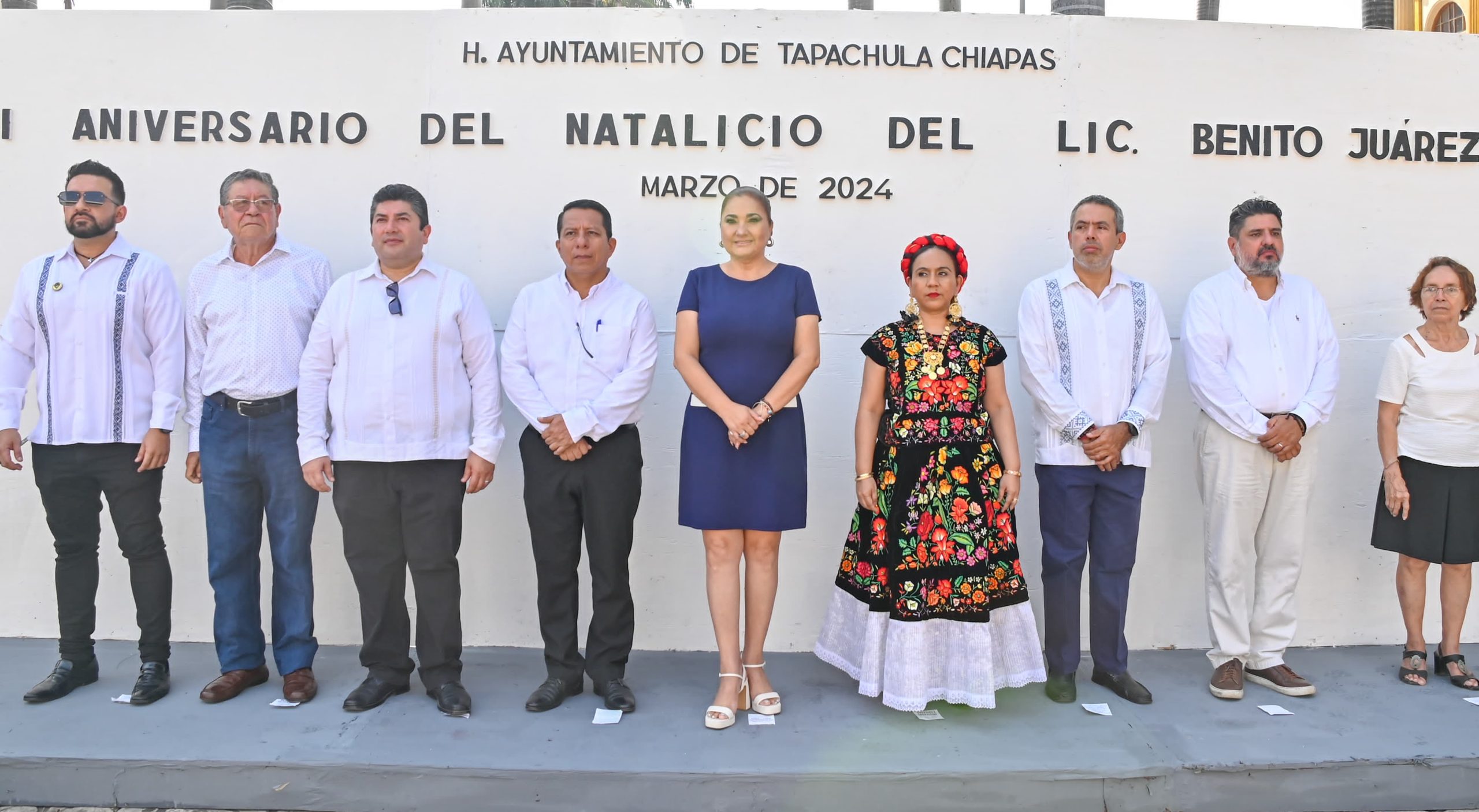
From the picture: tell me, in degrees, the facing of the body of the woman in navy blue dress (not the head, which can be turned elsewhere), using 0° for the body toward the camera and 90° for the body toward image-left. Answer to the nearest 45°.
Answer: approximately 0°

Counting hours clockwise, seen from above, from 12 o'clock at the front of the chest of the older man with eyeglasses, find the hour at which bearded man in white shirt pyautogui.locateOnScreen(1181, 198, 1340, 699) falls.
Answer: The bearded man in white shirt is roughly at 10 o'clock from the older man with eyeglasses.

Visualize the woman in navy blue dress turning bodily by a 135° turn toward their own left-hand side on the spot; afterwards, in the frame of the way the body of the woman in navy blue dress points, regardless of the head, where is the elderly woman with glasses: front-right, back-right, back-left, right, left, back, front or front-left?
front-right
